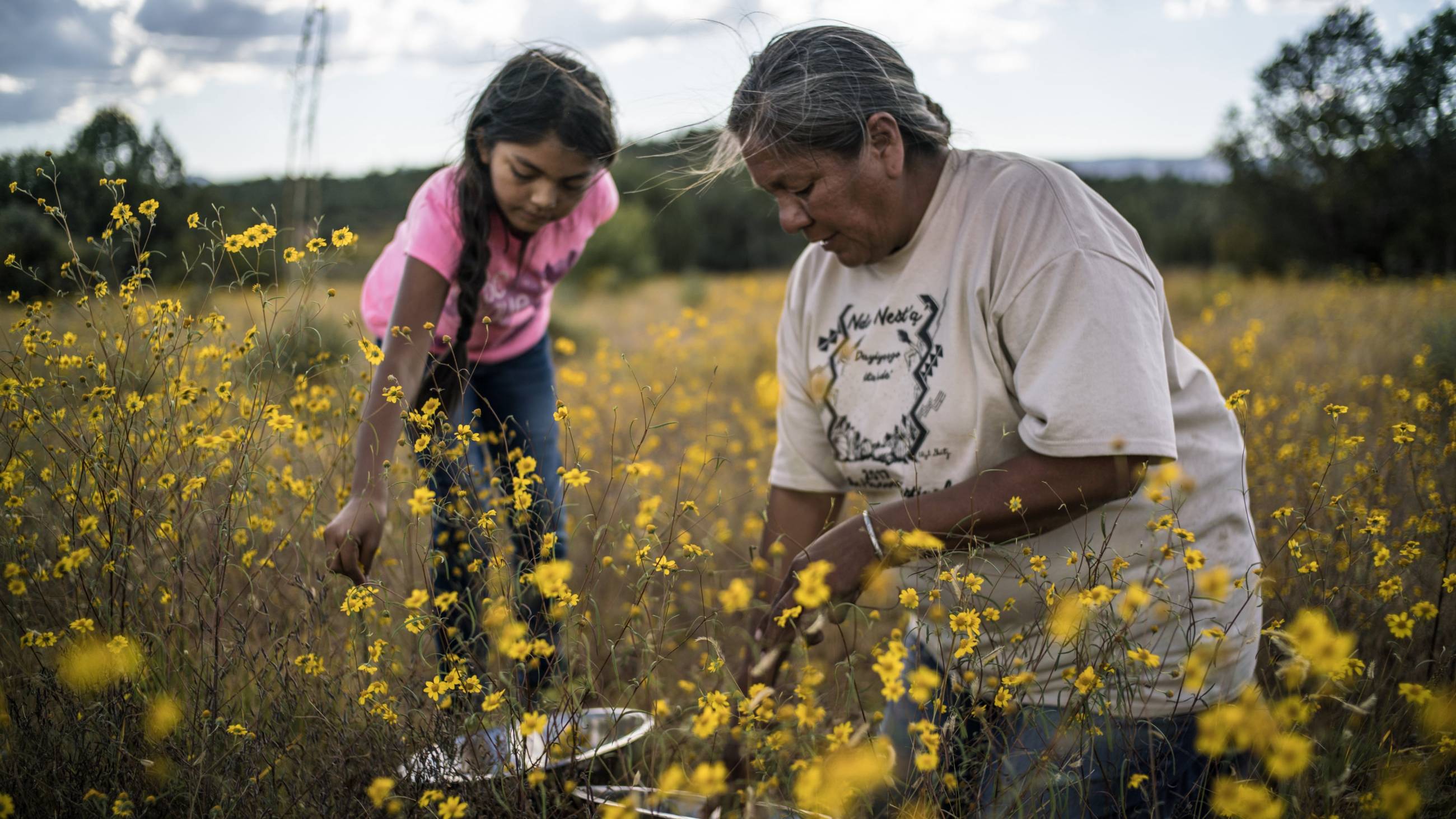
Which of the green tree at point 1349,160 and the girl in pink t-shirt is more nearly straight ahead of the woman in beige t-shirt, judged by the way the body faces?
the girl in pink t-shirt

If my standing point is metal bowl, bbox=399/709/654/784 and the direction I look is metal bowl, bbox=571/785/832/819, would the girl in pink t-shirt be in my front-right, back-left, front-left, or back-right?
back-left

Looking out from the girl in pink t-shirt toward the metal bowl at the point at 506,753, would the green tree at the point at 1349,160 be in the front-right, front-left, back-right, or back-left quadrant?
back-left

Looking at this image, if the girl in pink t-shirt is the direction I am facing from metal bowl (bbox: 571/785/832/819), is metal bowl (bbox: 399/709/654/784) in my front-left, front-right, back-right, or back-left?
front-left

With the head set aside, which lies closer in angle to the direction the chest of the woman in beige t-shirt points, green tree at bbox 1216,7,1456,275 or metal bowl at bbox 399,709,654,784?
the metal bowl

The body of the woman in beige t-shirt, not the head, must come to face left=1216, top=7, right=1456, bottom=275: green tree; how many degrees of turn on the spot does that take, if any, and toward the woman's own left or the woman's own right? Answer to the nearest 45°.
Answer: approximately 135° to the woman's own right

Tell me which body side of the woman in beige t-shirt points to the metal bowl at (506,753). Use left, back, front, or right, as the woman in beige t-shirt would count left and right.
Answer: front

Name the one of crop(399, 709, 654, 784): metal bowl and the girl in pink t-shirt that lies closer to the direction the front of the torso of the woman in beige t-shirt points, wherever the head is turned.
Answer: the metal bowl

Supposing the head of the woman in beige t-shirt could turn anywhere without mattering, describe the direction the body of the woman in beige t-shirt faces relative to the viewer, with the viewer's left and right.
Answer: facing the viewer and to the left of the viewer
